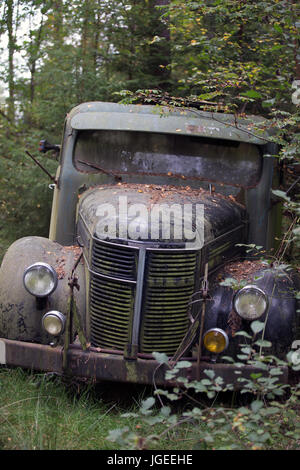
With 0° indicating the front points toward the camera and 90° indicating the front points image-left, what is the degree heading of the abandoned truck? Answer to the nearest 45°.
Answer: approximately 0°
